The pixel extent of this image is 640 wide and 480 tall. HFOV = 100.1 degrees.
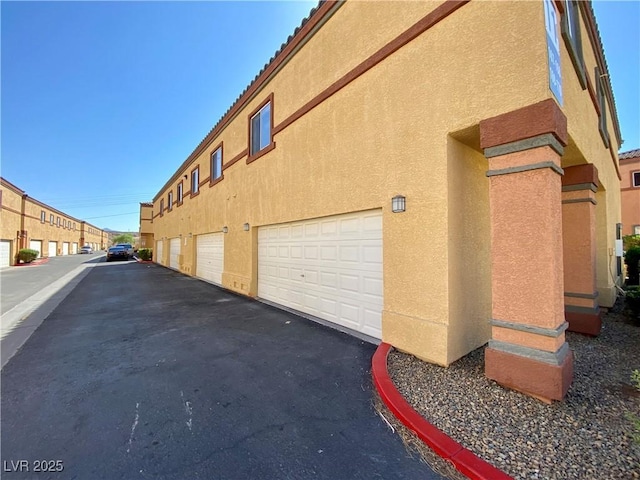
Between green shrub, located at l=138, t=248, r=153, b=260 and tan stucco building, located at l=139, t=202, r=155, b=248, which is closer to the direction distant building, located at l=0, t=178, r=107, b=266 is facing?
the green shrub

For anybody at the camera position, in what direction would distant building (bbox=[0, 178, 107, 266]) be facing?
facing the viewer and to the right of the viewer

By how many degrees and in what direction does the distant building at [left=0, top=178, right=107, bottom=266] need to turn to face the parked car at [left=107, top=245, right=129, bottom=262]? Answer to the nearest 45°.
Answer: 0° — it already faces it

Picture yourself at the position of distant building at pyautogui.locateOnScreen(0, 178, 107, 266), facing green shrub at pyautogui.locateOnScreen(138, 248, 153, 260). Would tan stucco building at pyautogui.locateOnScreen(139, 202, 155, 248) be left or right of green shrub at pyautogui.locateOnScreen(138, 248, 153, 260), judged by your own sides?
left

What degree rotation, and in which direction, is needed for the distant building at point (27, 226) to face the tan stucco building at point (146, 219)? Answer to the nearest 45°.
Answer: approximately 45° to its left

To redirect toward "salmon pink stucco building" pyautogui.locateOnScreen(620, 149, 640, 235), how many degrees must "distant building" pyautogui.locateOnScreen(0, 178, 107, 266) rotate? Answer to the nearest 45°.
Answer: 0° — it already faces it

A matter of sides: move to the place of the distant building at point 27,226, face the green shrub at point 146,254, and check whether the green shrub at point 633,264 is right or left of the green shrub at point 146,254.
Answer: right

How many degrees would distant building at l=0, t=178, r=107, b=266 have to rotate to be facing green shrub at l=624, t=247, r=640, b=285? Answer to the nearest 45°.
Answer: approximately 45° to its right

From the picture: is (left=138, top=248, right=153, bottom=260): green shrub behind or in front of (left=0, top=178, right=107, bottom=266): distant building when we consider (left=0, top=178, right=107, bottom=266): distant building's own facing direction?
in front

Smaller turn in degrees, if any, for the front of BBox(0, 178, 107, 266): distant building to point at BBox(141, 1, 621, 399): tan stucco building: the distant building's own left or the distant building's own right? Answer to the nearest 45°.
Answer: approximately 45° to the distant building's own right
